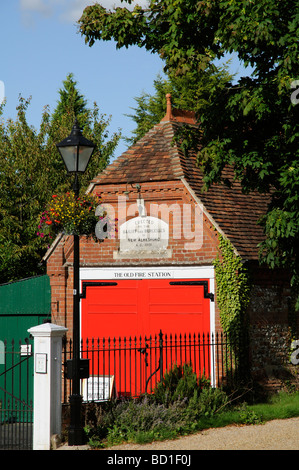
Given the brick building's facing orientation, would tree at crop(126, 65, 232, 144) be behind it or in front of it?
behind

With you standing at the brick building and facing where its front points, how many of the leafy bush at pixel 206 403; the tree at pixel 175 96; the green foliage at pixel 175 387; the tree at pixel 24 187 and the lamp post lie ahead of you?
3

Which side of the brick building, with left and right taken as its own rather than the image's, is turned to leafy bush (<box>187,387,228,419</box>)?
front

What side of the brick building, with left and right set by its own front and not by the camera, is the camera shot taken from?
front

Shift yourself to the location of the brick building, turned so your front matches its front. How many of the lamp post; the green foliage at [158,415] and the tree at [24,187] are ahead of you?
2

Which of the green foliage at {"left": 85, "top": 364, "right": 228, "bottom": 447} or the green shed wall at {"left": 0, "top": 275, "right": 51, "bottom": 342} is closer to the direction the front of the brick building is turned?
the green foliage

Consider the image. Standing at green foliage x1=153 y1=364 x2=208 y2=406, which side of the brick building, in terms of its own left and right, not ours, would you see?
front

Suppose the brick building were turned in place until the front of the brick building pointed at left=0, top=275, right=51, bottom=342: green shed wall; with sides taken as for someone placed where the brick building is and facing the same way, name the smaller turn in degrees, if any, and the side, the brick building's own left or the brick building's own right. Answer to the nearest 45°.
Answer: approximately 90° to the brick building's own right
